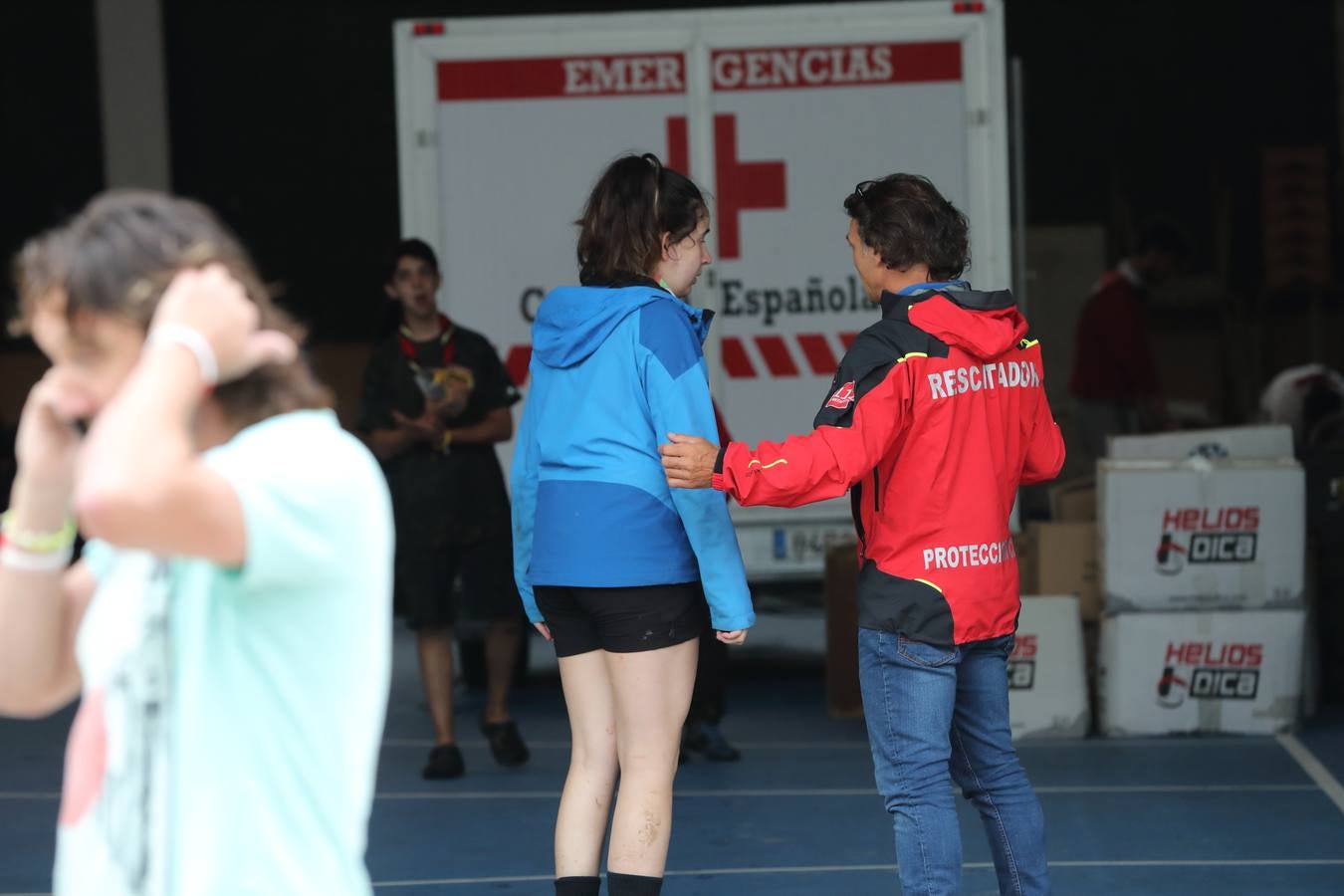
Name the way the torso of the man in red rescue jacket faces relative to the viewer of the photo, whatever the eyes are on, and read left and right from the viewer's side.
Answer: facing away from the viewer and to the left of the viewer

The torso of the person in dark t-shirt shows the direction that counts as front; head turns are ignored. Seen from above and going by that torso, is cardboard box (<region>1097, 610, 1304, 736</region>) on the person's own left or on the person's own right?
on the person's own left

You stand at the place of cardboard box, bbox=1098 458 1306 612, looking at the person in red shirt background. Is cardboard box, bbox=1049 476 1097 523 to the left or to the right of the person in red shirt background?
left

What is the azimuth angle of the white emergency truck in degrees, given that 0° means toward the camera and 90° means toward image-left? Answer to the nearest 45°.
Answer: approximately 180°

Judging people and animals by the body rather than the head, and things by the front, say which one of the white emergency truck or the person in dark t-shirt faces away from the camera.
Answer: the white emergency truck

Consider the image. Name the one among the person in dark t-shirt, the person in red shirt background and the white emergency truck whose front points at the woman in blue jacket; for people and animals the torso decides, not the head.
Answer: the person in dark t-shirt

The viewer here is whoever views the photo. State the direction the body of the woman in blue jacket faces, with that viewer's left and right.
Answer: facing away from the viewer and to the right of the viewer

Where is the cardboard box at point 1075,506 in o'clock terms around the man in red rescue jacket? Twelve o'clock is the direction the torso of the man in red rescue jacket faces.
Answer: The cardboard box is roughly at 2 o'clock from the man in red rescue jacket.

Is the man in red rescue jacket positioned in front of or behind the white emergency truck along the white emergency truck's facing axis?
behind

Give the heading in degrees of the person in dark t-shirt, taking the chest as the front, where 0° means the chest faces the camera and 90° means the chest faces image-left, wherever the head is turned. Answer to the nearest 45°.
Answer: approximately 0°

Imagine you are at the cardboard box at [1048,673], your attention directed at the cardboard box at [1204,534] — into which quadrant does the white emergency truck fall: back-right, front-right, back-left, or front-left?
back-left
